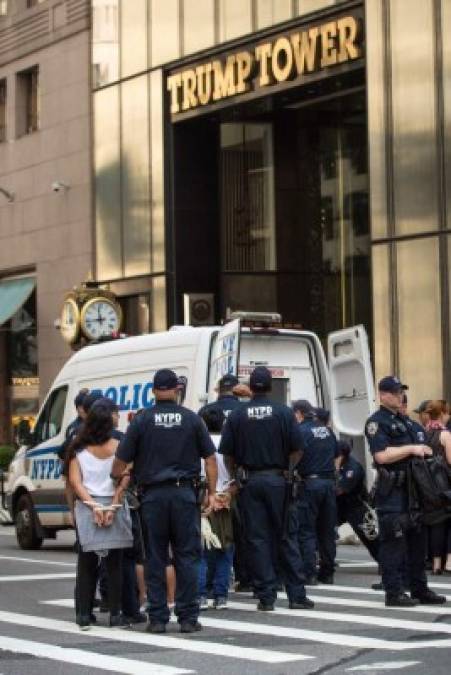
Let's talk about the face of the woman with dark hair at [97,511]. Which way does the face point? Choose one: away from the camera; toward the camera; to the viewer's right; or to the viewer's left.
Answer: away from the camera

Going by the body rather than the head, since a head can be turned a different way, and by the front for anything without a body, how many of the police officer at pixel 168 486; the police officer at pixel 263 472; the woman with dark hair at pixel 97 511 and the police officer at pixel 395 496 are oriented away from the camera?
3

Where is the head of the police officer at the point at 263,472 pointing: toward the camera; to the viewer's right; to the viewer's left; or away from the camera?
away from the camera

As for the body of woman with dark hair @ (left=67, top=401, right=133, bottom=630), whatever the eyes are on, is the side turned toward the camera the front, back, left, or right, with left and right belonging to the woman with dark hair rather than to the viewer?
back

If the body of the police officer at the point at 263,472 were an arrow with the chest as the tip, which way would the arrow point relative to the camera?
away from the camera

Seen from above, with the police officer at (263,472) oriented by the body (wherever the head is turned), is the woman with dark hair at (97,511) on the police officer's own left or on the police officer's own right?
on the police officer's own left

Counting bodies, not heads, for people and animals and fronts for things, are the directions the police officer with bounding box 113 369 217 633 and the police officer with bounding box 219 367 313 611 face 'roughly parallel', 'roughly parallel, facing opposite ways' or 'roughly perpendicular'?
roughly parallel

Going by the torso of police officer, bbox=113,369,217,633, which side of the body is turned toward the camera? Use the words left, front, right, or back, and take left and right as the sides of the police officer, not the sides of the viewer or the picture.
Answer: back

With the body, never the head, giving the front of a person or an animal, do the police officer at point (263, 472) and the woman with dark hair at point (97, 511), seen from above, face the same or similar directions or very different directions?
same or similar directions

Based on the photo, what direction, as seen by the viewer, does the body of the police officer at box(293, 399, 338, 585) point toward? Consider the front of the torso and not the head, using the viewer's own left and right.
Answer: facing away from the viewer and to the left of the viewer

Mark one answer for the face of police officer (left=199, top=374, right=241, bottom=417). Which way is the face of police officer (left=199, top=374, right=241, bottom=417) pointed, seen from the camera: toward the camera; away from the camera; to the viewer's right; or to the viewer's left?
away from the camera

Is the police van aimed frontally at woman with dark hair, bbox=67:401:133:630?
no

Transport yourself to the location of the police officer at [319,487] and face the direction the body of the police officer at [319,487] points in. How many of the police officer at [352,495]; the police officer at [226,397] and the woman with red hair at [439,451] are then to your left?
1
